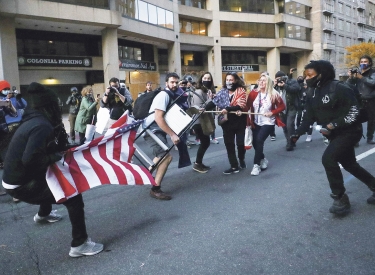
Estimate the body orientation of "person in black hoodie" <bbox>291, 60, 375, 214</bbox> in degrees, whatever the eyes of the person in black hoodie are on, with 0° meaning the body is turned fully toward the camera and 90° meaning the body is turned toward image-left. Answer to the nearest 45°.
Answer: approximately 45°

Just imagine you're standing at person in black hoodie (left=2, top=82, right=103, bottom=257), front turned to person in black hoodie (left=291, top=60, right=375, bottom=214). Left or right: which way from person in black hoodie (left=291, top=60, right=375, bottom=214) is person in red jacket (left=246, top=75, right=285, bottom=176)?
left

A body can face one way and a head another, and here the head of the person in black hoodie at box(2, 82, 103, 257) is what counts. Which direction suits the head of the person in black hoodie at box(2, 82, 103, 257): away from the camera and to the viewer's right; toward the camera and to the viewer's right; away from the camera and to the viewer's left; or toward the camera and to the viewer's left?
away from the camera and to the viewer's right

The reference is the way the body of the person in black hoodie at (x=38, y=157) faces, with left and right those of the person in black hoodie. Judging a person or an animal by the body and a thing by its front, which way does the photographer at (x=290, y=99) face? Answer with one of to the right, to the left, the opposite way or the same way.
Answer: the opposite way

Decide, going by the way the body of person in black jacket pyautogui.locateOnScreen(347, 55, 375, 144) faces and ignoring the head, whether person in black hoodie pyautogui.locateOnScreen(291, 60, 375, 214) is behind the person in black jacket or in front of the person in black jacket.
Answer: in front

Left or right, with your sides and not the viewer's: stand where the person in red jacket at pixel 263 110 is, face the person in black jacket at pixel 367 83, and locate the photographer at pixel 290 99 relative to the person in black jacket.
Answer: left

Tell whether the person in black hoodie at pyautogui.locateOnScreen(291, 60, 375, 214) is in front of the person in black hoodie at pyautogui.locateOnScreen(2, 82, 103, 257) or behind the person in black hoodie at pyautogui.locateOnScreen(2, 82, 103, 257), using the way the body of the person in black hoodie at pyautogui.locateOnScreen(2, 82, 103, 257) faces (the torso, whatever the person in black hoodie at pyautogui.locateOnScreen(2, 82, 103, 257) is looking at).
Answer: in front

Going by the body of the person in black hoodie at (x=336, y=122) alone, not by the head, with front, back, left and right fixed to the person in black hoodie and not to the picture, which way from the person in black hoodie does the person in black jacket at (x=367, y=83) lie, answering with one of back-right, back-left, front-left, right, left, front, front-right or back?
back-right
